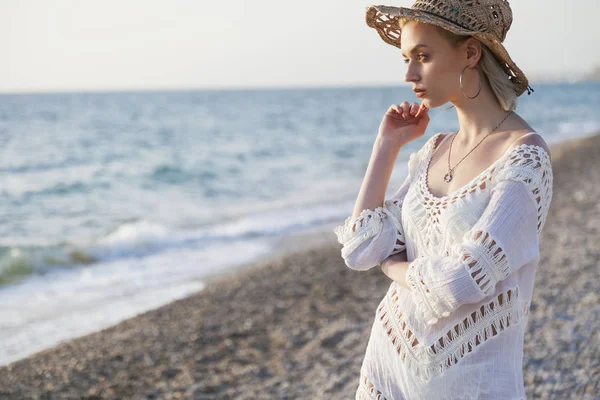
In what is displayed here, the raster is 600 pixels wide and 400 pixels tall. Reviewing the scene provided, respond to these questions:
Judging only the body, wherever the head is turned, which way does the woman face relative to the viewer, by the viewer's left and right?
facing the viewer and to the left of the viewer

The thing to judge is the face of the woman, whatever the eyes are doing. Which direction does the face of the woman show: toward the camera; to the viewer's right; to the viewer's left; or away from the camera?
to the viewer's left
